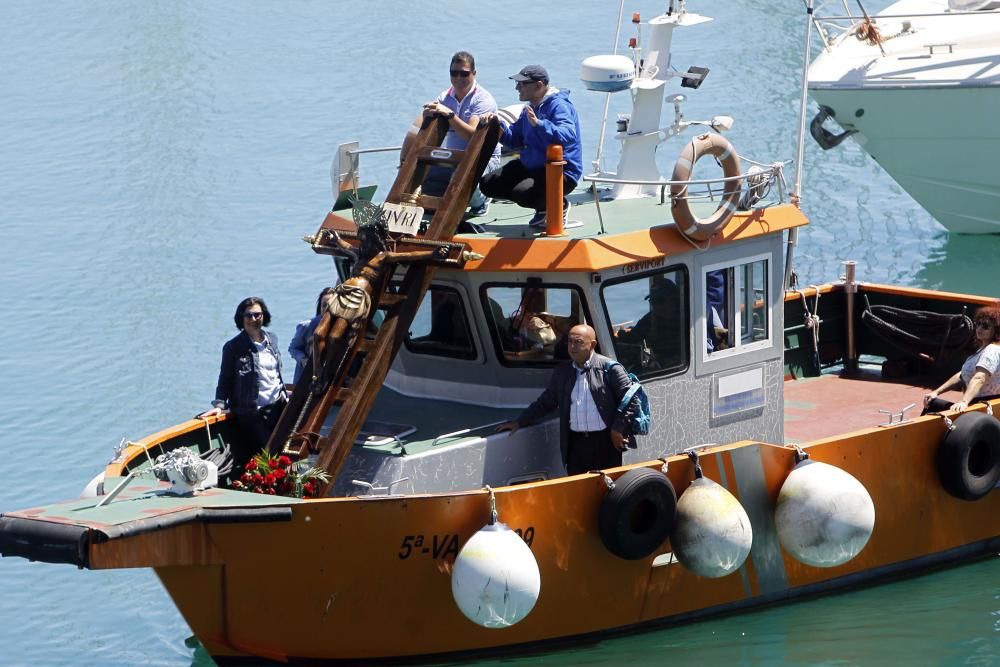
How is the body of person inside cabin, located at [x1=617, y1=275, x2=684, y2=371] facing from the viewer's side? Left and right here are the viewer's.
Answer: facing to the left of the viewer

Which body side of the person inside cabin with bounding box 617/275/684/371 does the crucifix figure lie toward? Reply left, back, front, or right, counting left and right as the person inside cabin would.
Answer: front

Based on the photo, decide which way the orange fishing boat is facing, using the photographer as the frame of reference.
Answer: facing the viewer and to the left of the viewer

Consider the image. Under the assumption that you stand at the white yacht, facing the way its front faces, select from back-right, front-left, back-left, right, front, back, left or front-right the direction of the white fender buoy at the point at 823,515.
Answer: left

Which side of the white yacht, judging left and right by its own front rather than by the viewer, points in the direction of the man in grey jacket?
left

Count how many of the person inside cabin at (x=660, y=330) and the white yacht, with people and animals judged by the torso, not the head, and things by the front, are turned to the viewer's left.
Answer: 2

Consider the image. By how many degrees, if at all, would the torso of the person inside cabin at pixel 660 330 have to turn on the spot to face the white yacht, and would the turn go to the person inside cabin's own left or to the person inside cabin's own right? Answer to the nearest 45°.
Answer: approximately 90° to the person inside cabin's own right

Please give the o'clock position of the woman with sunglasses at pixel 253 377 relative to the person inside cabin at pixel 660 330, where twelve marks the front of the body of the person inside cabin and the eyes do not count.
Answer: The woman with sunglasses is roughly at 12 o'clock from the person inside cabin.

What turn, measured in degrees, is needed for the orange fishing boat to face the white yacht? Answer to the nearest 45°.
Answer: approximately 180°

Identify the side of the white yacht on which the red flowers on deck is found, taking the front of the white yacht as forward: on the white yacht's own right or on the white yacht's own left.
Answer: on the white yacht's own left

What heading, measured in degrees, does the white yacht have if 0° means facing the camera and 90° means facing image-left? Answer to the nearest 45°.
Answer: approximately 90°
